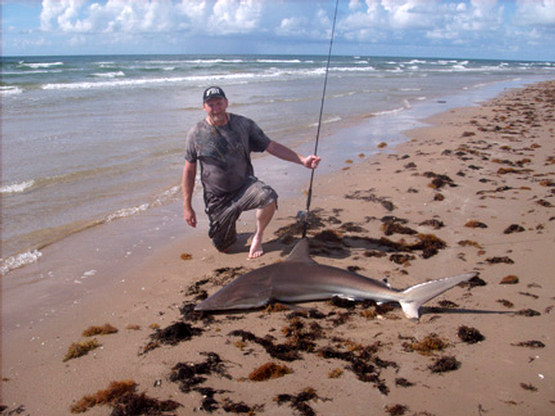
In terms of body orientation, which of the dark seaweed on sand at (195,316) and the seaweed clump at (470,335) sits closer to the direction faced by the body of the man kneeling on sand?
the dark seaweed on sand

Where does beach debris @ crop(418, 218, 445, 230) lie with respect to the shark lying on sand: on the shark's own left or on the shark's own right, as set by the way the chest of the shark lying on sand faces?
on the shark's own right

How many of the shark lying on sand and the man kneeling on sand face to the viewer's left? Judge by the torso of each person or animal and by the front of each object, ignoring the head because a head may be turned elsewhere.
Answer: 1

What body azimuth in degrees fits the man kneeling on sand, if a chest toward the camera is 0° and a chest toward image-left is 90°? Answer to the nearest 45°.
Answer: approximately 0°

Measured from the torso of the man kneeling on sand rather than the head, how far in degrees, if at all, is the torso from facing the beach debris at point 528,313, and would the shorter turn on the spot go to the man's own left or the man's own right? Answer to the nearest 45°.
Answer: approximately 45° to the man's own left

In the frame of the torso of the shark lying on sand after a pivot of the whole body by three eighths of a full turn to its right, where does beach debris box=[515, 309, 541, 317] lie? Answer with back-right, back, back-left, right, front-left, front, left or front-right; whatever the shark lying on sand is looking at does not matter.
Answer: front-right

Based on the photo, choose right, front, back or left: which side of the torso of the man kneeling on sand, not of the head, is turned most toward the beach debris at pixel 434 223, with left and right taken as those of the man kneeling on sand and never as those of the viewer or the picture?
left

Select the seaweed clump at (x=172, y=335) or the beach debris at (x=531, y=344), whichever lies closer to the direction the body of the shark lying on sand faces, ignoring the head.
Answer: the seaweed clump

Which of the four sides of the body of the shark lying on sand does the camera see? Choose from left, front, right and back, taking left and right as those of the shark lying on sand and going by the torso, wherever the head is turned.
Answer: left

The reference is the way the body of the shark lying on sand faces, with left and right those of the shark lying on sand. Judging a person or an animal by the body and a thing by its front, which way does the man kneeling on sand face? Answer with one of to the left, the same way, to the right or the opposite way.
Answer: to the left

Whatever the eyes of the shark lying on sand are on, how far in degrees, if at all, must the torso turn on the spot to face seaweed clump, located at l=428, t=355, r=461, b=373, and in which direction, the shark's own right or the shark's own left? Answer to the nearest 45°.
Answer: approximately 135° to the shark's own left

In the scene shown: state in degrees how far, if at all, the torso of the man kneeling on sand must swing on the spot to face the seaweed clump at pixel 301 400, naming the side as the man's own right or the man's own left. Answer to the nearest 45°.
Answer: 0° — they already face it
